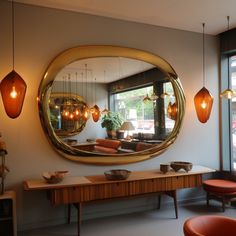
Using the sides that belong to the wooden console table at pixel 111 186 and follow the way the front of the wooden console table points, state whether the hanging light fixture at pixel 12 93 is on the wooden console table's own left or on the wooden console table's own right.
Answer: on the wooden console table's own right

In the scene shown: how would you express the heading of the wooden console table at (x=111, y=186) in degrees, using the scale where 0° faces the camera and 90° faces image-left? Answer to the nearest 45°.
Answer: approximately 315°

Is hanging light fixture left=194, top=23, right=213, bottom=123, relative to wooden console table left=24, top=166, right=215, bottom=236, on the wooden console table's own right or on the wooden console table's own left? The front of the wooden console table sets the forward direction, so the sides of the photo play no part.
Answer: on the wooden console table's own left

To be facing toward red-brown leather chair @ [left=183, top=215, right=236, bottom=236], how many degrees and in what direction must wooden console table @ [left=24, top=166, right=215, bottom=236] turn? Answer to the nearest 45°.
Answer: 0° — it already faces it

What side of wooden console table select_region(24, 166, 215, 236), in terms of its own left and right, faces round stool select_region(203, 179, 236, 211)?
left
